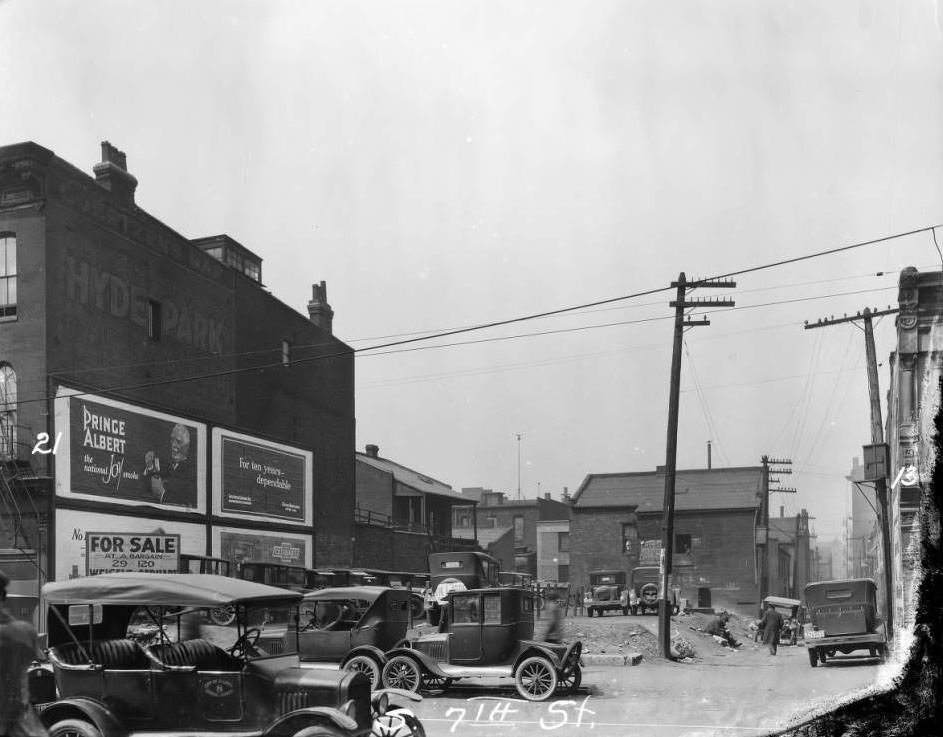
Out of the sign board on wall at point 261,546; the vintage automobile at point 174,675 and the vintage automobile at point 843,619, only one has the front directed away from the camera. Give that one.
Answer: the vintage automobile at point 843,619

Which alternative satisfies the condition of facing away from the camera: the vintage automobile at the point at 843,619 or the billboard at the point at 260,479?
the vintage automobile

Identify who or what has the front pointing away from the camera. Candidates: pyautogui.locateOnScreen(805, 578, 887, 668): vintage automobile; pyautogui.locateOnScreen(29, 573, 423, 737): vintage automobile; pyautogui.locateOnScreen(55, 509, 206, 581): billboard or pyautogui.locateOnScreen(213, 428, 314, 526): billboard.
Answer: pyautogui.locateOnScreen(805, 578, 887, 668): vintage automobile

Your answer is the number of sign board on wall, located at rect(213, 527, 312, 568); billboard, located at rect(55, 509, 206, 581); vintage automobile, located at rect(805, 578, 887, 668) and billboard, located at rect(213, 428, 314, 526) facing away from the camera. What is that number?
1

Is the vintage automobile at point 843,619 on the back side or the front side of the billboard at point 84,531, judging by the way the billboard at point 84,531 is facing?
on the front side

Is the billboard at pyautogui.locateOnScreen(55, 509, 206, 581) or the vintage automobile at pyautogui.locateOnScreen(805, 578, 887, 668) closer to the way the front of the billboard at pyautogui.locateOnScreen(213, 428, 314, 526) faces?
the vintage automobile

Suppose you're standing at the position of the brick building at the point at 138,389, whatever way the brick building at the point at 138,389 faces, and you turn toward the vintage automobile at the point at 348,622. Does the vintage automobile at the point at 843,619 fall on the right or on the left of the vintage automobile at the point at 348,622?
left

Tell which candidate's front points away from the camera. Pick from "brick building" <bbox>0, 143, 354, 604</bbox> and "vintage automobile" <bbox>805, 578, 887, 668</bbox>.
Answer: the vintage automobile

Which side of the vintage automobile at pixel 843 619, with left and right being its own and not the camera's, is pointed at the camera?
back

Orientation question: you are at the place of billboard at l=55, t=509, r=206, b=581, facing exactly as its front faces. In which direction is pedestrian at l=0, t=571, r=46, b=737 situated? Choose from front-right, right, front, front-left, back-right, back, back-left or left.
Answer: front-right

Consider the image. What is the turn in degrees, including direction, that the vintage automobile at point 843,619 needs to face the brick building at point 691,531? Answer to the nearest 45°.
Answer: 0° — it already faces it

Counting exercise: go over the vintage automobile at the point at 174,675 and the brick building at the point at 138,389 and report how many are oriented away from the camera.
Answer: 0
